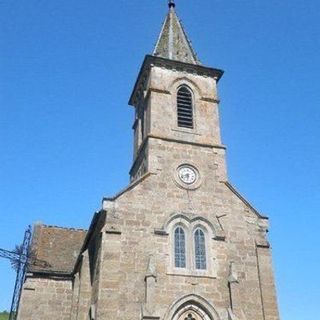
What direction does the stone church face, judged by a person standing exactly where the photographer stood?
facing the viewer
